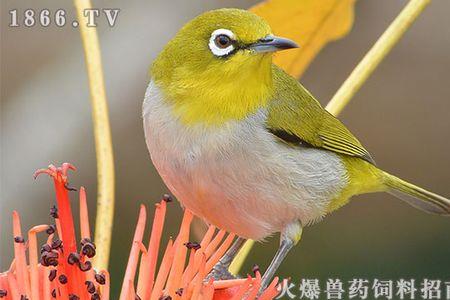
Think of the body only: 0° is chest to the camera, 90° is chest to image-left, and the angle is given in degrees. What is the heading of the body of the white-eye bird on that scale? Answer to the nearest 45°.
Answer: approximately 45°
